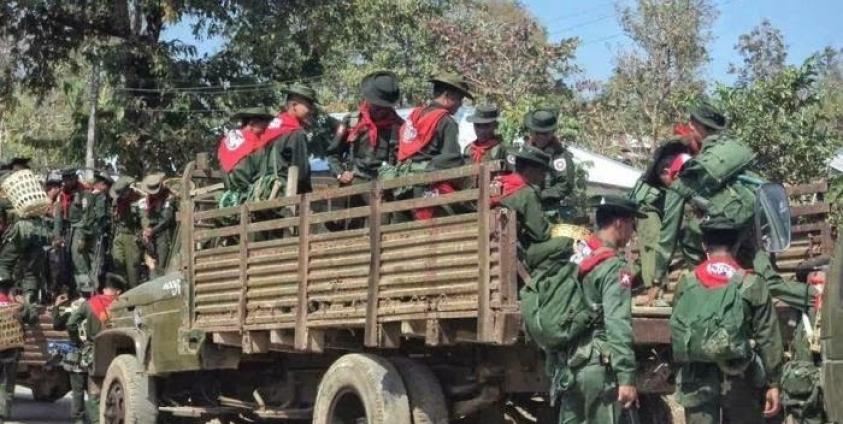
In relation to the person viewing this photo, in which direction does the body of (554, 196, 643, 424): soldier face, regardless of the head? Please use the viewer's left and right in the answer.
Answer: facing away from the viewer and to the right of the viewer

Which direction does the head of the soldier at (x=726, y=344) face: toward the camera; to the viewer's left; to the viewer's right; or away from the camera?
away from the camera

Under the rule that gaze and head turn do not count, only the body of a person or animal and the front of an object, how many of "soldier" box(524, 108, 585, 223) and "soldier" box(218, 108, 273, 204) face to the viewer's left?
1

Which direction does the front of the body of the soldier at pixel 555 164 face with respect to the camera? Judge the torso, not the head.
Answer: to the viewer's left

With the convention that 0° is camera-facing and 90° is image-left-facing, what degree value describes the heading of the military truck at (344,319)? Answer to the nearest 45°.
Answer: approximately 135°

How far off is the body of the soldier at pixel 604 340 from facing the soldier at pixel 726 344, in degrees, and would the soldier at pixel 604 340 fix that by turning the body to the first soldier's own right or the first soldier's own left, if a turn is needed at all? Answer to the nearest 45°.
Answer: approximately 45° to the first soldier's own right

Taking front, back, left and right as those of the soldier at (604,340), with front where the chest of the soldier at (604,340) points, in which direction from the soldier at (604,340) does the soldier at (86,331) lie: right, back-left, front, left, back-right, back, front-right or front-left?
left

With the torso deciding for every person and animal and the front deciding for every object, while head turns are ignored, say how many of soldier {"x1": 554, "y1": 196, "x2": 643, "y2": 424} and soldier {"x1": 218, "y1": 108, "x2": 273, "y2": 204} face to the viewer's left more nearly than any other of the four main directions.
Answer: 0
